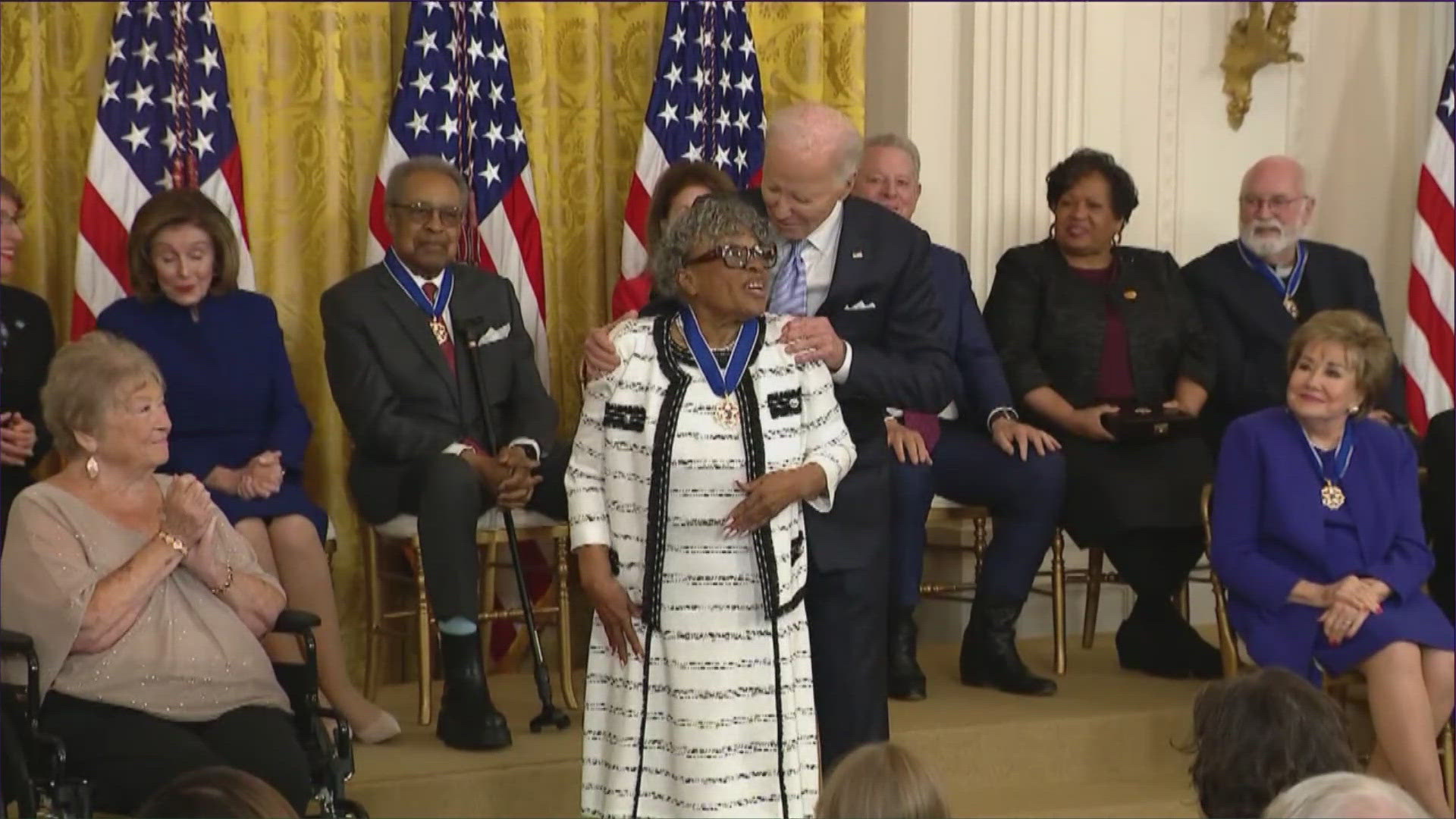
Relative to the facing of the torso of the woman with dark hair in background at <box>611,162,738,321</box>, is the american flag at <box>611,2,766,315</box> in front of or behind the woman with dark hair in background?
behind

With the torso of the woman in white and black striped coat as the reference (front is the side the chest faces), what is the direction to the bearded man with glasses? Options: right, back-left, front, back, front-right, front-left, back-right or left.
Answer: back-left

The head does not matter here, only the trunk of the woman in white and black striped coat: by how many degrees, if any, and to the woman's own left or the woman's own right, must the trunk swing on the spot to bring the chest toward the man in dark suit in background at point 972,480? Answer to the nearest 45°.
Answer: approximately 135° to the woman's own left

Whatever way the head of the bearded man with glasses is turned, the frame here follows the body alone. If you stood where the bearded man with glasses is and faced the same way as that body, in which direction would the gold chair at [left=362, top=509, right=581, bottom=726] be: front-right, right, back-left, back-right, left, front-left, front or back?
front-right

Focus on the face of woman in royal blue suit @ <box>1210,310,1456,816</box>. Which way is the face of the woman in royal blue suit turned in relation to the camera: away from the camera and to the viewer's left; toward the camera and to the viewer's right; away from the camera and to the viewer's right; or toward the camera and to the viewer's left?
toward the camera and to the viewer's left

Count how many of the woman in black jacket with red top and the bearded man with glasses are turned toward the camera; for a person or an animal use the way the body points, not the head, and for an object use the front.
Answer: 2

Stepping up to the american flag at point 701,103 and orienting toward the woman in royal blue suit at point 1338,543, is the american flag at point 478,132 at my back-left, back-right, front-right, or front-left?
back-right

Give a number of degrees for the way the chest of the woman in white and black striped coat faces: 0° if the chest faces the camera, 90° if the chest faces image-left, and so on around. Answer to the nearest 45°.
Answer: approximately 0°

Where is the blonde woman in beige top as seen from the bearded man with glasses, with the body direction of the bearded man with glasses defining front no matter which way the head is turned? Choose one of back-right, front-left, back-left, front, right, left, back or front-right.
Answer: front-right

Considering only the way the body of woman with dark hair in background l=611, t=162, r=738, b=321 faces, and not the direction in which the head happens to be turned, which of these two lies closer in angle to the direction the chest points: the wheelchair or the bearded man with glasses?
the wheelchair
